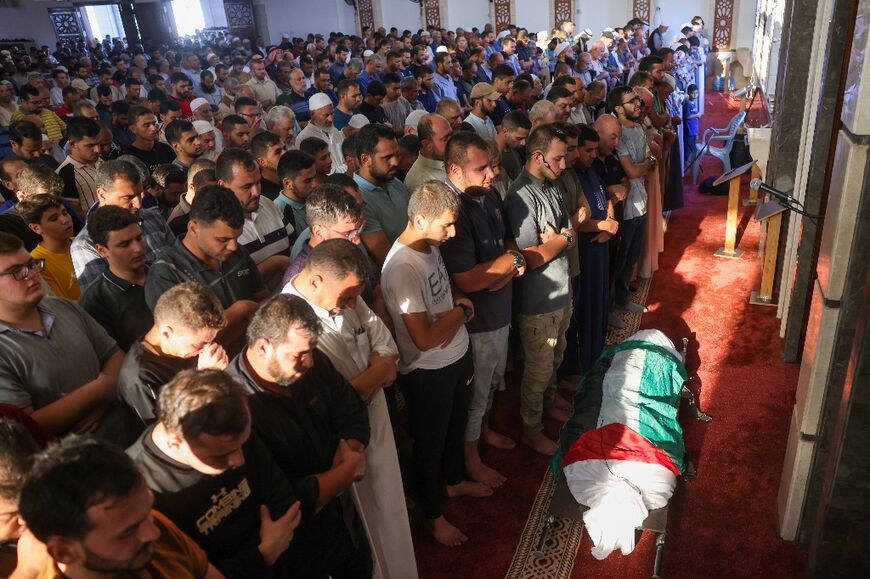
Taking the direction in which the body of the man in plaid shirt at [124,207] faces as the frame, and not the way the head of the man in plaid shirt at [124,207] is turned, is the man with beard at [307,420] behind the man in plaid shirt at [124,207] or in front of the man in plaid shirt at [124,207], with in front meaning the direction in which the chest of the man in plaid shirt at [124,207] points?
in front

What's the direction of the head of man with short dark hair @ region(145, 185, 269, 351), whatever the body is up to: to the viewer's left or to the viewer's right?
to the viewer's right

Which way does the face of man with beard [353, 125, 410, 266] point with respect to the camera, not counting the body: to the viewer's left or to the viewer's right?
to the viewer's right

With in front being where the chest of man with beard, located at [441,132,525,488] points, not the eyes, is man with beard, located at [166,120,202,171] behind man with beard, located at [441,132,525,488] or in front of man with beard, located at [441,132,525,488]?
behind

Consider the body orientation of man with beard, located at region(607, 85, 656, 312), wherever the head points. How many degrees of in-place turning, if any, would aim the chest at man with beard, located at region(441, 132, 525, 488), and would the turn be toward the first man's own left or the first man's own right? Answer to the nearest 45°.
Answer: approximately 90° to the first man's own right

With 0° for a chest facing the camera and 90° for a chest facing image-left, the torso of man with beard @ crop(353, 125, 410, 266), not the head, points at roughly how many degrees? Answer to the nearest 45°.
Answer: approximately 315°

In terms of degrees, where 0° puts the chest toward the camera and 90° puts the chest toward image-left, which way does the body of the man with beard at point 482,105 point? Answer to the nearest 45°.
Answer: approximately 315°

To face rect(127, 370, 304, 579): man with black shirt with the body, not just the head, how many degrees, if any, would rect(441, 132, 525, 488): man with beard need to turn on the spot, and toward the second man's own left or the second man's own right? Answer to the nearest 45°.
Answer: approximately 90° to the second man's own right

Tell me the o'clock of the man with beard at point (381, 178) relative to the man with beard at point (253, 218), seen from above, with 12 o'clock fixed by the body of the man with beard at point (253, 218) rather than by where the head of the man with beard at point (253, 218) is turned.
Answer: the man with beard at point (381, 178) is roughly at 10 o'clock from the man with beard at point (253, 218).

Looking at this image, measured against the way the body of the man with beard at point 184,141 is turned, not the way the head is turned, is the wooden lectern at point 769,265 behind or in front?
in front

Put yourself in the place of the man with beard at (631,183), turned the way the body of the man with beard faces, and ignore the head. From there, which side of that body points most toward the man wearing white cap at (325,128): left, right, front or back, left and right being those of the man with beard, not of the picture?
back

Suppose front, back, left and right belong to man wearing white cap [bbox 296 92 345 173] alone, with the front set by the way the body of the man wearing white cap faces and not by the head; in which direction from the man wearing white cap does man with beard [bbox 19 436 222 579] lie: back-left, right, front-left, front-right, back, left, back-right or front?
front-right
